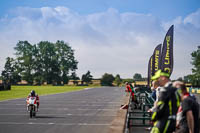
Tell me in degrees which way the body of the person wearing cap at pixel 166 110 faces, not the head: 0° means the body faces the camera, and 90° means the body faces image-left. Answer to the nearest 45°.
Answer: approximately 90°

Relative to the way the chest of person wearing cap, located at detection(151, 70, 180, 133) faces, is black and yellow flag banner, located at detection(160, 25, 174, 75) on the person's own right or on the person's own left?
on the person's own right
